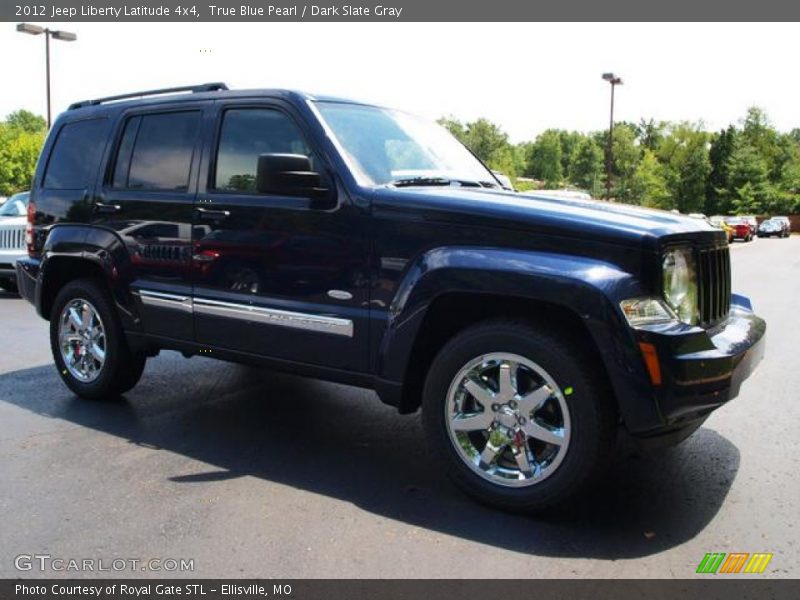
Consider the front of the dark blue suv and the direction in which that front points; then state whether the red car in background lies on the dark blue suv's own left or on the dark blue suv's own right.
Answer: on the dark blue suv's own left

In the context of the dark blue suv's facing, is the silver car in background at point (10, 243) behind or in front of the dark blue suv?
behind

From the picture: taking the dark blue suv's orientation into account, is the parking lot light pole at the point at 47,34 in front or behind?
behind

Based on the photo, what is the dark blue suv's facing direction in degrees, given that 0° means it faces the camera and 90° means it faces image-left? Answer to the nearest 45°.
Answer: approximately 315°
